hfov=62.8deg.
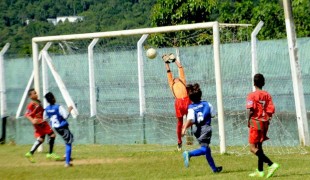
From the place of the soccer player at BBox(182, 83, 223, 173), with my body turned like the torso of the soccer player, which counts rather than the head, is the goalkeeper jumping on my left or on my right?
on my left

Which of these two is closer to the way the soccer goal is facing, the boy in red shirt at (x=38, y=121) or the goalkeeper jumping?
the boy in red shirt

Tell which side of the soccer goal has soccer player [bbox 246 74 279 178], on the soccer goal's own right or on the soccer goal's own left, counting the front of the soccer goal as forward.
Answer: on the soccer goal's own left

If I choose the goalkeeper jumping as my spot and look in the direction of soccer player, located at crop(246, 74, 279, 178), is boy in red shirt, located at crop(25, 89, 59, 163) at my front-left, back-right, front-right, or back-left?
back-right

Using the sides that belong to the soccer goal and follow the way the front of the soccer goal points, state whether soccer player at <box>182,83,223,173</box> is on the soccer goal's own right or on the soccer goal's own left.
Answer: on the soccer goal's own left

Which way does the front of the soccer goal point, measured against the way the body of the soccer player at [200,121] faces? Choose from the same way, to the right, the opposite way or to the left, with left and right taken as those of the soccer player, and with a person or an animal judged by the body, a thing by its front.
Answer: the opposite way

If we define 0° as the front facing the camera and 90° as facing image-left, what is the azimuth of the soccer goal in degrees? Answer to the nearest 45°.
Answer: approximately 45°

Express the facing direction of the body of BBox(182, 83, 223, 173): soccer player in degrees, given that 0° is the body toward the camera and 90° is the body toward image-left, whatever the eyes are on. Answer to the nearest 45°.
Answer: approximately 225°
